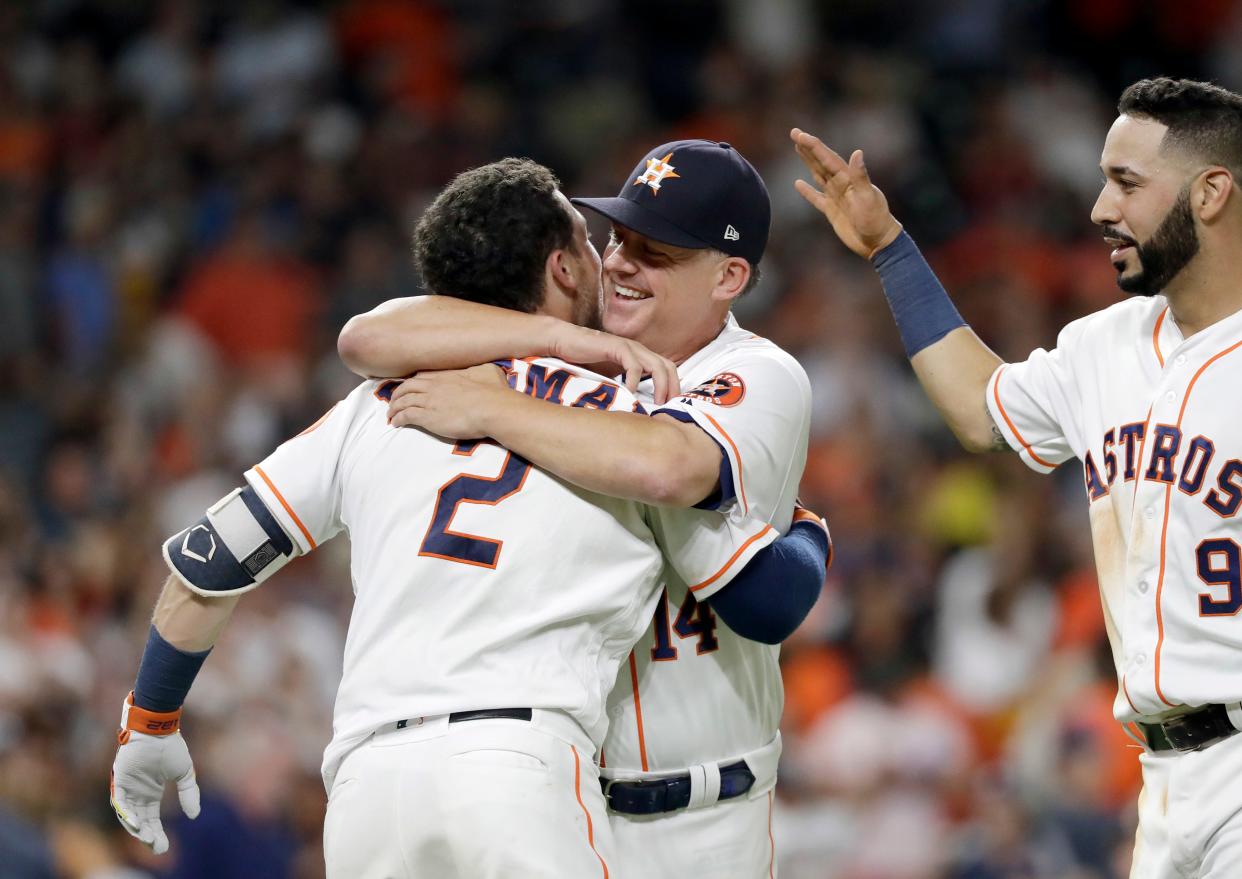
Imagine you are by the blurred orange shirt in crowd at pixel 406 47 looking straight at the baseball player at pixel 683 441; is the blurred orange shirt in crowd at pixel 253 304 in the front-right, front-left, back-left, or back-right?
front-right

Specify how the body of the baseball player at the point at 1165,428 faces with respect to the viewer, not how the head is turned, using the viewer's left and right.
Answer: facing the viewer and to the left of the viewer

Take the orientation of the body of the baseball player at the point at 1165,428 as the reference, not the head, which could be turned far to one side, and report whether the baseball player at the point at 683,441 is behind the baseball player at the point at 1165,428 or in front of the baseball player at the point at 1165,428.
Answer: in front

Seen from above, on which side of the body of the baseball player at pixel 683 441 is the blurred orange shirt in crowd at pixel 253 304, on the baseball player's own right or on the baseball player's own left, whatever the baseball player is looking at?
on the baseball player's own right

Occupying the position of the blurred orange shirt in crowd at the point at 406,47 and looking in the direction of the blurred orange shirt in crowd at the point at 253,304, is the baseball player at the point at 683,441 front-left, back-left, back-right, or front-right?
front-left

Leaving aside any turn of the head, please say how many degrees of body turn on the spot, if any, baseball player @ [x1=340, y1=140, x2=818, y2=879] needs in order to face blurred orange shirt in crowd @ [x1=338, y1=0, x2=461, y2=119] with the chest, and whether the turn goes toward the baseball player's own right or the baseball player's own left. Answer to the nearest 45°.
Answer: approximately 135° to the baseball player's own right

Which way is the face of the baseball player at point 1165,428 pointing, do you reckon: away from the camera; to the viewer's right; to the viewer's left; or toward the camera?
to the viewer's left

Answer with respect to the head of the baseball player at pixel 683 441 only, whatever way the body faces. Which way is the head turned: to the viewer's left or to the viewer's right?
to the viewer's left

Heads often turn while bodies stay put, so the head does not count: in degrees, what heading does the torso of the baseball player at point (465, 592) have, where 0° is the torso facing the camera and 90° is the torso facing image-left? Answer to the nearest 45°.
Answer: approximately 225°

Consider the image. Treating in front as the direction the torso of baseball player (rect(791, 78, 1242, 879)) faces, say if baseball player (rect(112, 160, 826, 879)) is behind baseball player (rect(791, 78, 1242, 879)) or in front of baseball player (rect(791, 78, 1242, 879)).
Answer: in front

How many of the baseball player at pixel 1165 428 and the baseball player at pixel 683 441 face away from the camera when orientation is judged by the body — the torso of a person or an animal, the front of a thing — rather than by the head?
0

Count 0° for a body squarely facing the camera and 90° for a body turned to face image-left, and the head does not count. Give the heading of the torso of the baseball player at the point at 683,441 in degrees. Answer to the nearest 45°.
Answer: approximately 45°

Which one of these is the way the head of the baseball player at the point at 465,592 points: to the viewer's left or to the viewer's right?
to the viewer's right

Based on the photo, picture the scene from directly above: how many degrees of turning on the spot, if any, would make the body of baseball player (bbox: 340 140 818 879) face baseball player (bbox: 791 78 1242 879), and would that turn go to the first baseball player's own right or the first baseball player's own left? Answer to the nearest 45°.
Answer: approximately 135° to the first baseball player's own left
